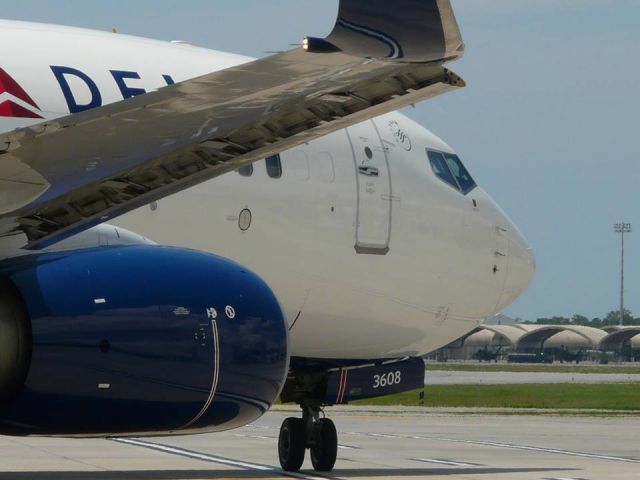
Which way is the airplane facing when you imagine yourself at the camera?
facing away from the viewer and to the right of the viewer
